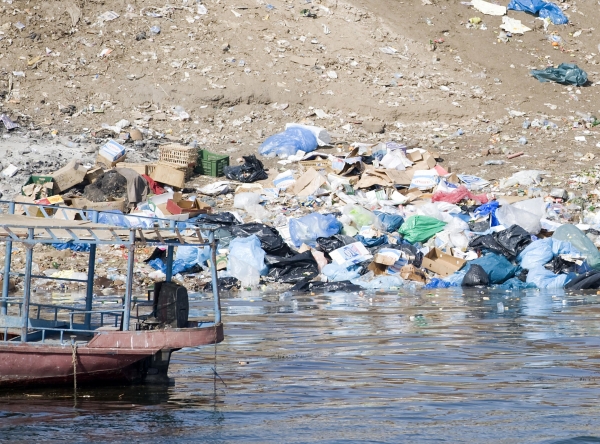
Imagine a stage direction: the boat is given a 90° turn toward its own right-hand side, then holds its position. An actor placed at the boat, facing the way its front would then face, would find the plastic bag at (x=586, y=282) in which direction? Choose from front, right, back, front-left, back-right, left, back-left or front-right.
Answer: front-right

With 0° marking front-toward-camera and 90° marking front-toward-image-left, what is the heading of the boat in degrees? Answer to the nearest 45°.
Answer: approximately 90°

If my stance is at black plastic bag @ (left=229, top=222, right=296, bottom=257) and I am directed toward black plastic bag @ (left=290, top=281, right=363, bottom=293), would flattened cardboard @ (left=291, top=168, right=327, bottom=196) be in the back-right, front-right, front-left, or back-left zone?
back-left

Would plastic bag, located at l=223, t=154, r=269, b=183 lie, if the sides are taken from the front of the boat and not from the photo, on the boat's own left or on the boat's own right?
on the boat's own right

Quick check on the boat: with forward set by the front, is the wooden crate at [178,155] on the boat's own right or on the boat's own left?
on the boat's own right

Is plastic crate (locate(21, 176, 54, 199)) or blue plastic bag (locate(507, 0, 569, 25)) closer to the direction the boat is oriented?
the plastic crate

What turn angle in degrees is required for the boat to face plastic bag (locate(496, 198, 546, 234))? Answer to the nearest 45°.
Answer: approximately 135° to its right

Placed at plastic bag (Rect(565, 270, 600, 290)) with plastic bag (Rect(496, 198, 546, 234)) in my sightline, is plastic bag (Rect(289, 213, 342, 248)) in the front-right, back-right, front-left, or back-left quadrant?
front-left

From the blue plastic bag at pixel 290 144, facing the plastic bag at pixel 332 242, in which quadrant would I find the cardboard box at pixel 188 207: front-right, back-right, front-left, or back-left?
front-right

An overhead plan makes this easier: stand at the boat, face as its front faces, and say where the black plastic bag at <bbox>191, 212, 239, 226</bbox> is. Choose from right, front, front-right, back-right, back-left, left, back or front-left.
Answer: right

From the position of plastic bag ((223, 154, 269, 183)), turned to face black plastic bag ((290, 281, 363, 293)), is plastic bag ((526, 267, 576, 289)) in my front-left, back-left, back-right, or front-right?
front-left

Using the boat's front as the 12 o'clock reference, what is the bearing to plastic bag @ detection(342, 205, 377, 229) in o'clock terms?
The plastic bag is roughly at 4 o'clock from the boat.
